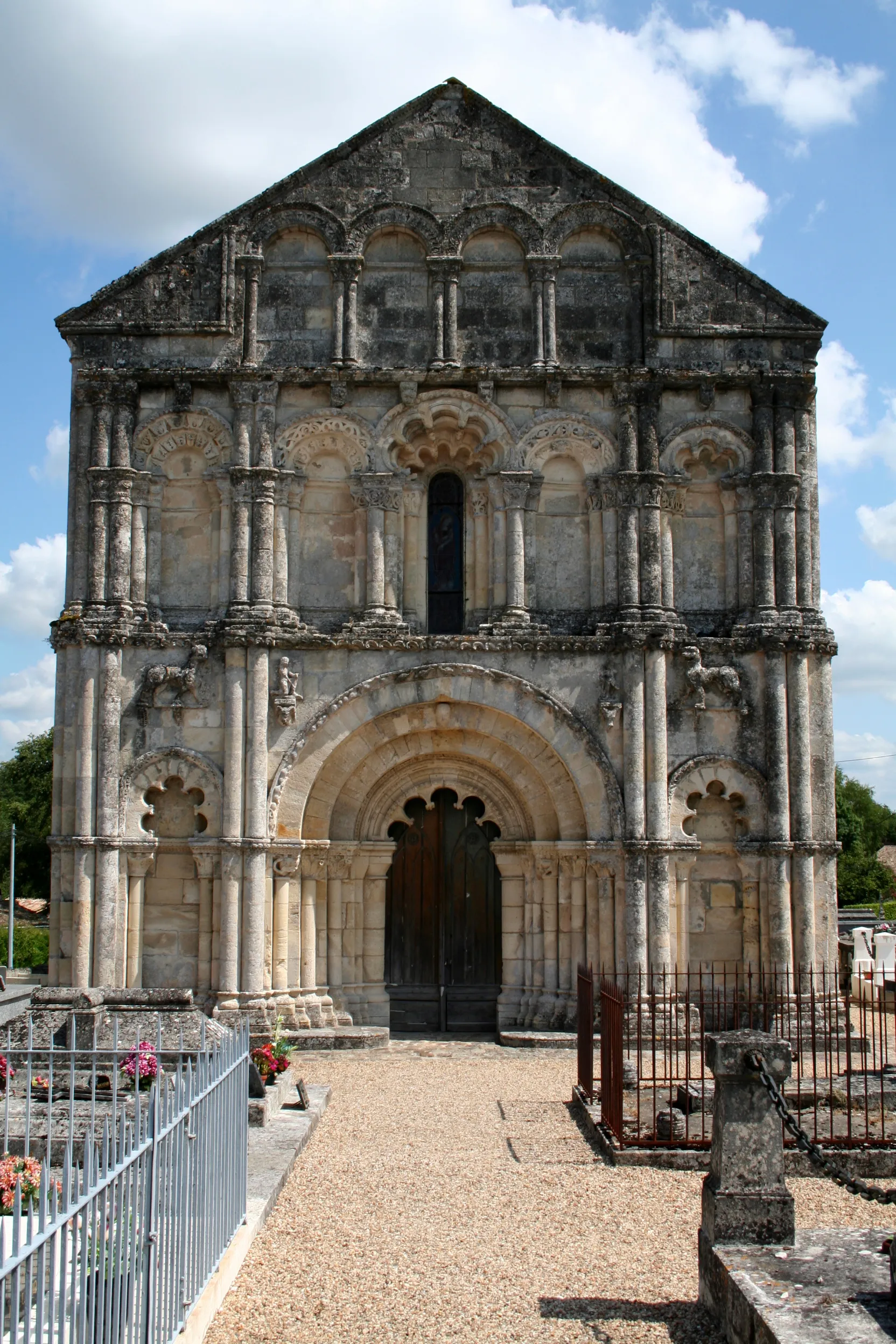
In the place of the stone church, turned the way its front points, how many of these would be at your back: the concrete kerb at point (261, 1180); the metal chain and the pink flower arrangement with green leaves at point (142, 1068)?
0

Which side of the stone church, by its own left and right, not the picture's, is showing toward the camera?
front

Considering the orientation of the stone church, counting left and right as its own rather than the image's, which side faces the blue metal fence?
front

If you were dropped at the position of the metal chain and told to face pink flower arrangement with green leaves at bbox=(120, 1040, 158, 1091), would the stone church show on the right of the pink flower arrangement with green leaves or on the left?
right

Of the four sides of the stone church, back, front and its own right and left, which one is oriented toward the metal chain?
front
